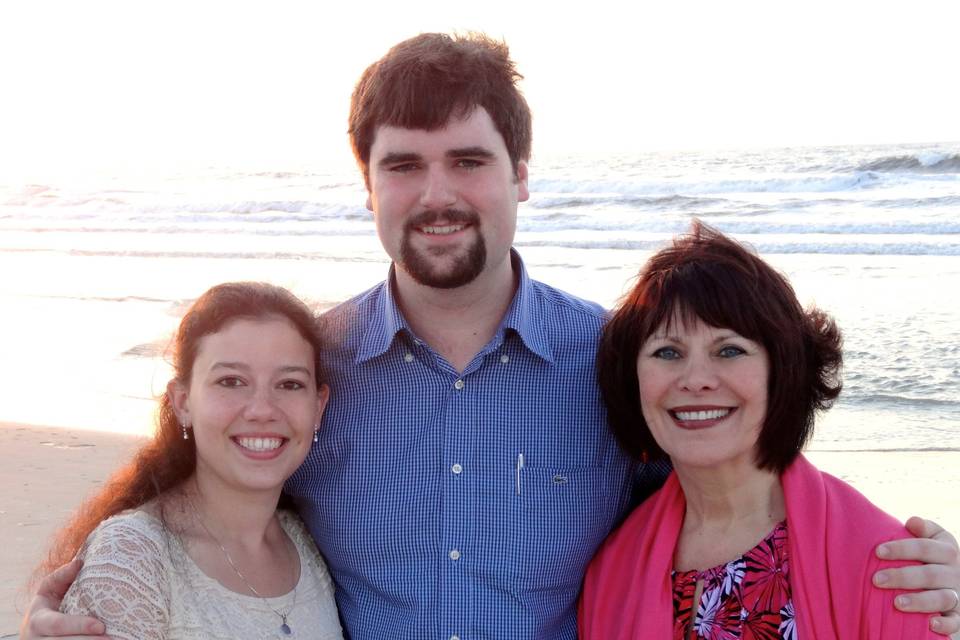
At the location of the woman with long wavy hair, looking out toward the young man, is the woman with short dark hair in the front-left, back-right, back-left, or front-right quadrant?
front-right

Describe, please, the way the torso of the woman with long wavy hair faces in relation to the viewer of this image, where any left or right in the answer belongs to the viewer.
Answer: facing the viewer and to the right of the viewer

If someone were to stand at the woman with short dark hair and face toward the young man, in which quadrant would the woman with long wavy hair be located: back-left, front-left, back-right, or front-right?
front-left

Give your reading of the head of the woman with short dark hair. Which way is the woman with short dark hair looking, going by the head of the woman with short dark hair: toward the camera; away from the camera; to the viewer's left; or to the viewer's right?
toward the camera

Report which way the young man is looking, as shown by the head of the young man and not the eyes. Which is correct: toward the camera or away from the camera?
toward the camera

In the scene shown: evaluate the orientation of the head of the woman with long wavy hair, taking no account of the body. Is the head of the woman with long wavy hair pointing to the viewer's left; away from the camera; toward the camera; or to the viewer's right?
toward the camera

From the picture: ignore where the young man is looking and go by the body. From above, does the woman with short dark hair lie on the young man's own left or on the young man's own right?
on the young man's own left

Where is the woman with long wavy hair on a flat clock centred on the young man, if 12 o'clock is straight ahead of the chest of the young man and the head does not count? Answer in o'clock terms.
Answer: The woman with long wavy hair is roughly at 2 o'clock from the young man.

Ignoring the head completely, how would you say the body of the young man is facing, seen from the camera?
toward the camera

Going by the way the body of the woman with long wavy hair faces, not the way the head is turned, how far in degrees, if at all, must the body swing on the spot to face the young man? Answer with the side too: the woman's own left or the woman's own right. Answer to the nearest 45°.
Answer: approximately 45° to the woman's own left

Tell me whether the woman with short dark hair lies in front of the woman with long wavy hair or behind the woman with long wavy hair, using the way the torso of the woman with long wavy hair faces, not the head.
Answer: in front

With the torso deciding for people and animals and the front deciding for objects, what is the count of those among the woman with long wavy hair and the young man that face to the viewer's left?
0
